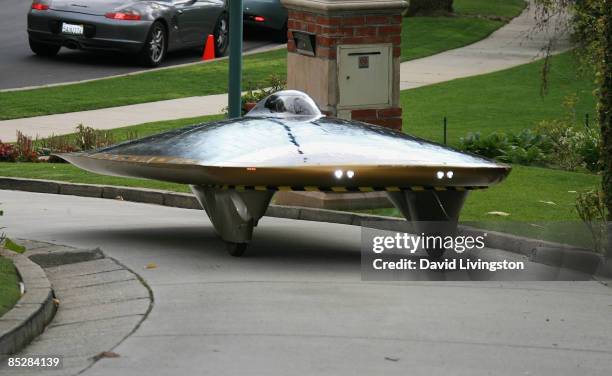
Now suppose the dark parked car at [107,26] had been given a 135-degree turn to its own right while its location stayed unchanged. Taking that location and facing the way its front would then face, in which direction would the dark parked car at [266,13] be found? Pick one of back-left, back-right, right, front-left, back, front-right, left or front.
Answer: back-left

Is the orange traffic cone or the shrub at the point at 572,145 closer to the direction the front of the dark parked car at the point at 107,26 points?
the orange traffic cone

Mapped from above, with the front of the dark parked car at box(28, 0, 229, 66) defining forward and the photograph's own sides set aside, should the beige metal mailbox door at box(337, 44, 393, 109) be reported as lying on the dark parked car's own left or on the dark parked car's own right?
on the dark parked car's own right

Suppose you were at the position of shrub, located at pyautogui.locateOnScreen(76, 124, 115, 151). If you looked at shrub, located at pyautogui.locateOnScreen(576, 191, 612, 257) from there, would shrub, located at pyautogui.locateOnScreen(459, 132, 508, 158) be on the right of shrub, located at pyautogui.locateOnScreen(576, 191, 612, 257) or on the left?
left

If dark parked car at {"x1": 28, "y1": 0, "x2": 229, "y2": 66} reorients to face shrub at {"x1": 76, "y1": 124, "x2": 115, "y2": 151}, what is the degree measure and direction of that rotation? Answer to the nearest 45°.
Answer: approximately 135° to its right

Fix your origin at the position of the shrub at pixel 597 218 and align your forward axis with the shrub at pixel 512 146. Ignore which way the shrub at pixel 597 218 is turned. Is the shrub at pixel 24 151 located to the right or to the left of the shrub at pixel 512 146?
left

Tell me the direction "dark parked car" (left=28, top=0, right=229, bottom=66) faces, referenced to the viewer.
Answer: facing away from the viewer and to the right of the viewer

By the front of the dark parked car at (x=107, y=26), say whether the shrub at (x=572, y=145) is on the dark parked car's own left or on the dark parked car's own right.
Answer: on the dark parked car's own right

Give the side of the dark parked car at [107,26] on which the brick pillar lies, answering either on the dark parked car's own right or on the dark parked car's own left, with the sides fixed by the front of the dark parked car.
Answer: on the dark parked car's own right

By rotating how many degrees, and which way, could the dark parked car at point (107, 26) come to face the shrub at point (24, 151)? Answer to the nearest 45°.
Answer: approximately 135° to its right

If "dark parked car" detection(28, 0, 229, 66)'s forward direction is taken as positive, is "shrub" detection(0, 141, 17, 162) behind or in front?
behind

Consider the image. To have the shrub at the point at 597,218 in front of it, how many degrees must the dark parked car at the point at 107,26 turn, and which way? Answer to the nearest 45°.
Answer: approximately 135° to its right
